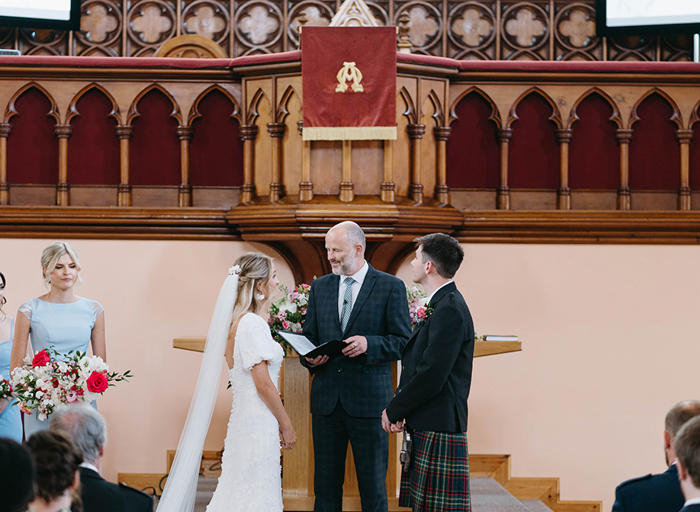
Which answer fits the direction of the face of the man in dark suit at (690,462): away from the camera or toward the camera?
away from the camera

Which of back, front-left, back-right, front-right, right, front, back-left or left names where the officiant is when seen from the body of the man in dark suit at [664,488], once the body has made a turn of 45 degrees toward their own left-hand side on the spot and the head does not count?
front

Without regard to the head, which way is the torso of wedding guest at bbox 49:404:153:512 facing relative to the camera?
away from the camera

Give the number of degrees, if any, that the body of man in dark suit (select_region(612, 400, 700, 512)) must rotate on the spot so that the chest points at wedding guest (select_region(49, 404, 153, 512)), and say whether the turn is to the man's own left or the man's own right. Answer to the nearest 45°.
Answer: approximately 135° to the man's own left

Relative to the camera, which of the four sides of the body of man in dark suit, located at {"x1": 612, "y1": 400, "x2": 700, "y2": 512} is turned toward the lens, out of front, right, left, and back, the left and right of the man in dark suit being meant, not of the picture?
back

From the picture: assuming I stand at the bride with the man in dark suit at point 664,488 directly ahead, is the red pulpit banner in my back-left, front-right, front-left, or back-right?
back-left

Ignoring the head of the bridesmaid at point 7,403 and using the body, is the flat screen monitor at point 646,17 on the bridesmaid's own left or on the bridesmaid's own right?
on the bridesmaid's own left

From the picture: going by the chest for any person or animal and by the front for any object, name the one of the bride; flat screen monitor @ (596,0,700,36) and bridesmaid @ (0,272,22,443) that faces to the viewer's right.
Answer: the bride

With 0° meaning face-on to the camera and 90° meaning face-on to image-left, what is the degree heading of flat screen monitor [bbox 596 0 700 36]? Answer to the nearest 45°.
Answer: approximately 0°

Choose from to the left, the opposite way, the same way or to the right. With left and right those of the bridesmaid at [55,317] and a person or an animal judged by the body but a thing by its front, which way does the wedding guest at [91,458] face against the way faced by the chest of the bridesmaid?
the opposite way

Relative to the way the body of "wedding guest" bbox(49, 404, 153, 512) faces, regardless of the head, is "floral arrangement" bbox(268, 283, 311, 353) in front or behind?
in front

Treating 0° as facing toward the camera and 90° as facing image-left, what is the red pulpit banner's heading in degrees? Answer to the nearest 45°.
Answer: approximately 0°

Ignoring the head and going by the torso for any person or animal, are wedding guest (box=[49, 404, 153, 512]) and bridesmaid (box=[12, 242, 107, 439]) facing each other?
yes

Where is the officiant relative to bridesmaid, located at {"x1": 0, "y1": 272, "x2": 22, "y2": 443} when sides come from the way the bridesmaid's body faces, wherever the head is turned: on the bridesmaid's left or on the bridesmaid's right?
on the bridesmaid's left

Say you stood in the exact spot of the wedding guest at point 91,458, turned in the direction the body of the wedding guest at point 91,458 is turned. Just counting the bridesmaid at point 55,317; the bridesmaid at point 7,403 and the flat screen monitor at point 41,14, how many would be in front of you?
3
